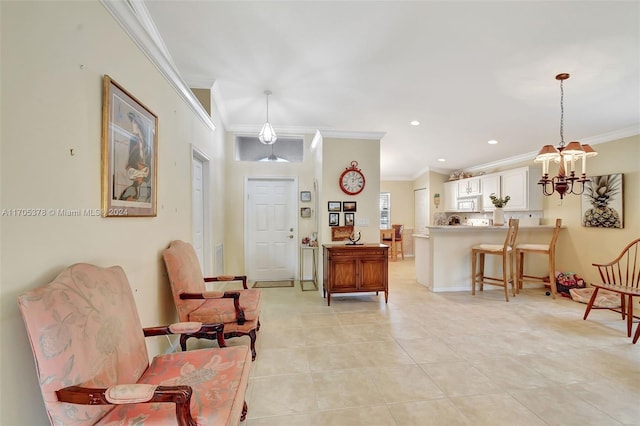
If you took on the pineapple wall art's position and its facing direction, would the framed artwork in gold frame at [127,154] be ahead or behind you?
ahead

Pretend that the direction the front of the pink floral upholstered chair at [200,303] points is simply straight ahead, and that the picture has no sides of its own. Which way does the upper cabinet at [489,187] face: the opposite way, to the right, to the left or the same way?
to the right

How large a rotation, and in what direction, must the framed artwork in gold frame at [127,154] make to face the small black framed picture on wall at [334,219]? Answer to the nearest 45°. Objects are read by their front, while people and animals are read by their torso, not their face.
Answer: approximately 90° to its left

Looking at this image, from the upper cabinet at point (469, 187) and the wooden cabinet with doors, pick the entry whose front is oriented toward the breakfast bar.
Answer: the upper cabinet

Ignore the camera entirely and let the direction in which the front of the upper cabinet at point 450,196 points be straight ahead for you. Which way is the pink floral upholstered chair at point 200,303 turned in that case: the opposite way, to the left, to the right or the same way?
to the left

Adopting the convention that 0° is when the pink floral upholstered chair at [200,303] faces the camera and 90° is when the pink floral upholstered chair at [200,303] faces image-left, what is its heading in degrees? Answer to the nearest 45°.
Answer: approximately 315°

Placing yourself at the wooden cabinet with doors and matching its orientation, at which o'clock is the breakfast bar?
The breakfast bar is roughly at 8 o'clock from the wooden cabinet with doors.

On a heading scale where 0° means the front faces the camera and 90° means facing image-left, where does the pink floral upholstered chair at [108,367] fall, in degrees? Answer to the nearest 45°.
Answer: approximately 315°

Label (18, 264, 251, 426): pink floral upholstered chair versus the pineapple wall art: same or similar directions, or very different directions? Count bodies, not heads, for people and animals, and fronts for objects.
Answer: very different directions

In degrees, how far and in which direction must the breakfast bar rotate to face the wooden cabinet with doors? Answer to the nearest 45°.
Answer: approximately 45° to its right
